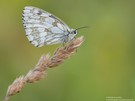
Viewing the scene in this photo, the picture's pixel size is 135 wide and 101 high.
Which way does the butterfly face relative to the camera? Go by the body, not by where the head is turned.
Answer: to the viewer's right
